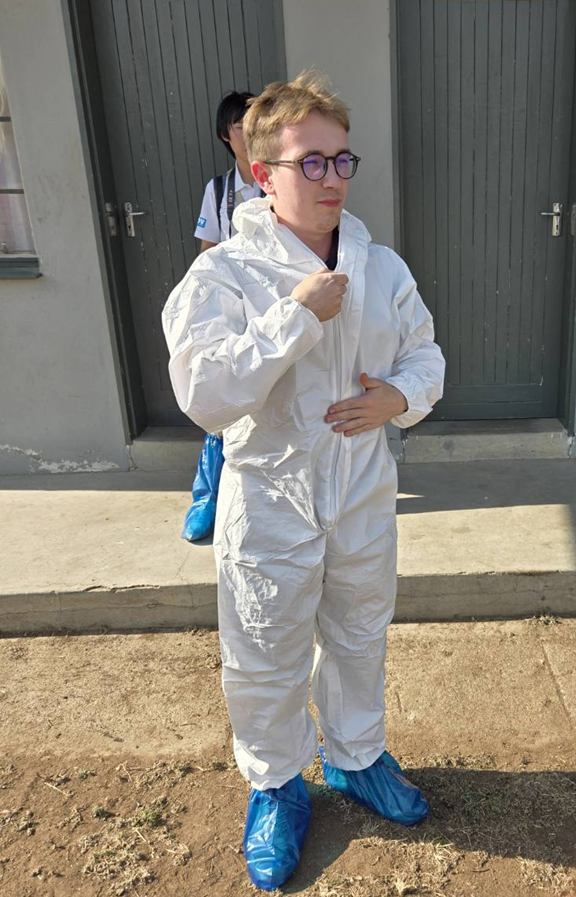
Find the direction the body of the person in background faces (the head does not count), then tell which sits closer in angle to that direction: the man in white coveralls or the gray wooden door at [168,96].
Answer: the man in white coveralls

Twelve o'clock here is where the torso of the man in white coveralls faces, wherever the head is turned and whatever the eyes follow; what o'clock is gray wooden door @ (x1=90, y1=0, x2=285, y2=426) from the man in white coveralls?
The gray wooden door is roughly at 7 o'clock from the man in white coveralls.

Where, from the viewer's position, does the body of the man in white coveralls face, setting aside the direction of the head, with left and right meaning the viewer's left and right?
facing the viewer and to the right of the viewer

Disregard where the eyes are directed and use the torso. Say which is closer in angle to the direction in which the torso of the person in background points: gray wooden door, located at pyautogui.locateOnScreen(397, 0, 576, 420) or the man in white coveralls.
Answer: the man in white coveralls

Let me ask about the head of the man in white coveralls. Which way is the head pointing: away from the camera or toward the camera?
toward the camera

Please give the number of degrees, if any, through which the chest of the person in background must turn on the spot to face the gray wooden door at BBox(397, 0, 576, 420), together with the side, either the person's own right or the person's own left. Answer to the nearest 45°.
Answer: approximately 135° to the person's own left

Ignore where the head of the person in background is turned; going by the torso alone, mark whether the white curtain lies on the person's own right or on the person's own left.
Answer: on the person's own right

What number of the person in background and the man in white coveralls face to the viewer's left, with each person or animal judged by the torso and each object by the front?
0

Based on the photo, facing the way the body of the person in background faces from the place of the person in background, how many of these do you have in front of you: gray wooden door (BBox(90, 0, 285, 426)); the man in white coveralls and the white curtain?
1

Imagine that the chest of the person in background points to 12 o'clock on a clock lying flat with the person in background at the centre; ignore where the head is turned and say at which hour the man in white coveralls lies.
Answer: The man in white coveralls is roughly at 12 o'clock from the person in background.

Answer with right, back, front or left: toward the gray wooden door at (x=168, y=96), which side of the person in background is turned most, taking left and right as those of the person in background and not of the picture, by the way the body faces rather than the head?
back

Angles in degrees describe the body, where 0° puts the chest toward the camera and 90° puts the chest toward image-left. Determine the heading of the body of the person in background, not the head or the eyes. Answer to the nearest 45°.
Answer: approximately 0°

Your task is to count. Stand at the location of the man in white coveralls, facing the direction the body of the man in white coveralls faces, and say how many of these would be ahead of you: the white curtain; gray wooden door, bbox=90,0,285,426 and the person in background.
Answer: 0
